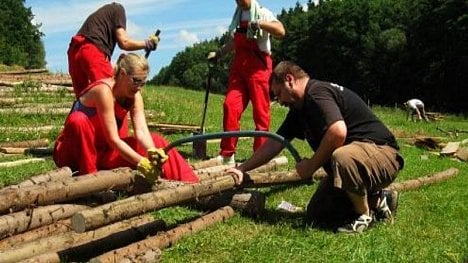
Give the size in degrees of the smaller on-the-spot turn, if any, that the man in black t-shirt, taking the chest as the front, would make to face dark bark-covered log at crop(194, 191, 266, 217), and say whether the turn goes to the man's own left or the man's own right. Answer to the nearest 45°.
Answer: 0° — they already face it

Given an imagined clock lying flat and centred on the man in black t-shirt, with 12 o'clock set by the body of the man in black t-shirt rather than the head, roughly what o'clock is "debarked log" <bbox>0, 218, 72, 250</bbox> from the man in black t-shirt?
The debarked log is roughly at 11 o'clock from the man in black t-shirt.

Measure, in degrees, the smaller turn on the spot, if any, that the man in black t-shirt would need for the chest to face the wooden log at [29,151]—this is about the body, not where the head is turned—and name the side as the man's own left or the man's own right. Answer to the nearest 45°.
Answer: approximately 45° to the man's own right

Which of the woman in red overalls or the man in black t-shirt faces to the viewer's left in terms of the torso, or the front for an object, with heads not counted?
the man in black t-shirt

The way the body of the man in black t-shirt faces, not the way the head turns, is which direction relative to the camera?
to the viewer's left

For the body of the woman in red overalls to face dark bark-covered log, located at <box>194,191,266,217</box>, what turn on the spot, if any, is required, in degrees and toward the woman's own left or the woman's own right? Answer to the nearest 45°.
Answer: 0° — they already face it

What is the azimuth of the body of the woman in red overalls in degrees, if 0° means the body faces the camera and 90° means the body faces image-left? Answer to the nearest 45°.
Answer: approximately 315°

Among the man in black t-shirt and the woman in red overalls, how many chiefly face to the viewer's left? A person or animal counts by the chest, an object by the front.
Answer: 1

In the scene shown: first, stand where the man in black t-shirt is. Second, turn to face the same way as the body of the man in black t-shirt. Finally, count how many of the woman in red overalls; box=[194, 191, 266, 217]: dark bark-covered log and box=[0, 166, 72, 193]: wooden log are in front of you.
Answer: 3
